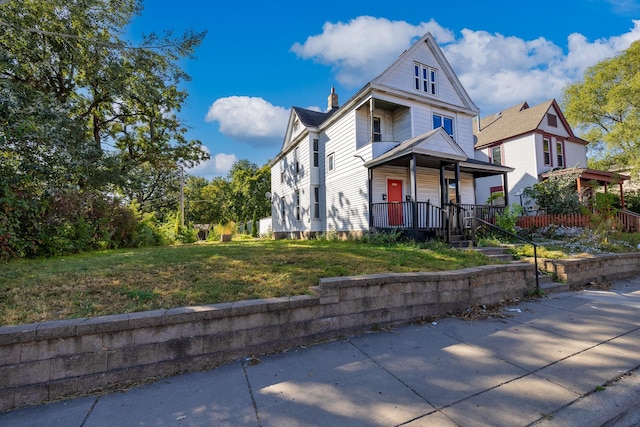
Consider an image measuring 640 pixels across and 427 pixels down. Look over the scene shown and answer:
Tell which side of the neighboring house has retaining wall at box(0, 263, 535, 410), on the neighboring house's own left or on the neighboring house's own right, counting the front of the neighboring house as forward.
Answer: on the neighboring house's own right

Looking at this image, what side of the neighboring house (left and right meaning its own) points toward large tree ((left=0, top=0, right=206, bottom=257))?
right

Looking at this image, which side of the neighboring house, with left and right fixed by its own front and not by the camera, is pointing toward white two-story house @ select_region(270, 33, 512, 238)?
right

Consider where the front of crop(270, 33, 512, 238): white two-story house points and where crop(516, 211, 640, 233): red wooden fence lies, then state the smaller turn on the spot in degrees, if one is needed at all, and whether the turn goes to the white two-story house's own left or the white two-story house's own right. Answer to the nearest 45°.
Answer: approximately 45° to the white two-story house's own left

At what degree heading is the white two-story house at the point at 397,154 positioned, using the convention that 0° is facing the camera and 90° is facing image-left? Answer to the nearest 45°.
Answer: approximately 315°

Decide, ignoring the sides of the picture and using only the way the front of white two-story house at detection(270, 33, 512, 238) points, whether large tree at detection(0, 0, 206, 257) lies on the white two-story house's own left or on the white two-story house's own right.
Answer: on the white two-story house's own right

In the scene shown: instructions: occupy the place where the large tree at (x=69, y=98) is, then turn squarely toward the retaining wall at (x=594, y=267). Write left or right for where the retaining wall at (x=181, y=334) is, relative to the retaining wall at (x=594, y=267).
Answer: right

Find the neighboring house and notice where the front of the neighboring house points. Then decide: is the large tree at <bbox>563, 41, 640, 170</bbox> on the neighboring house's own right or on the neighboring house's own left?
on the neighboring house's own left

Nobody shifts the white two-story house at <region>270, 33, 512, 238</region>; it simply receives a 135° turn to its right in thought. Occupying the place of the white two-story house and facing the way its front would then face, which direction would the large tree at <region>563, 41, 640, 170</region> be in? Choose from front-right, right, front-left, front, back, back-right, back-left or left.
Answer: back-right

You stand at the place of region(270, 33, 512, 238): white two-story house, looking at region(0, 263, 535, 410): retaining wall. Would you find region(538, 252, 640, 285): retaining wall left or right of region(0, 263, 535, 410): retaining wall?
left

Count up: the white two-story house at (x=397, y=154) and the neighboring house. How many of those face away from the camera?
0

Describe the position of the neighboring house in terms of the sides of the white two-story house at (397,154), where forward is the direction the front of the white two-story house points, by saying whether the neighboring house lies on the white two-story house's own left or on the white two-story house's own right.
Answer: on the white two-story house's own left

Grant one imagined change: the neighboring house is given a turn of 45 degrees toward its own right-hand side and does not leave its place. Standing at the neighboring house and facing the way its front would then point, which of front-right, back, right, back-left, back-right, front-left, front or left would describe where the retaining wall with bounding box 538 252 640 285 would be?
front

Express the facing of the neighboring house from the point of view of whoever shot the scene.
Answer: facing the viewer and to the right of the viewer

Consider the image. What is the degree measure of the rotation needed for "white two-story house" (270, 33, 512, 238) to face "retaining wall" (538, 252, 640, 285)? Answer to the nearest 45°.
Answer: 0° — it already faces it
